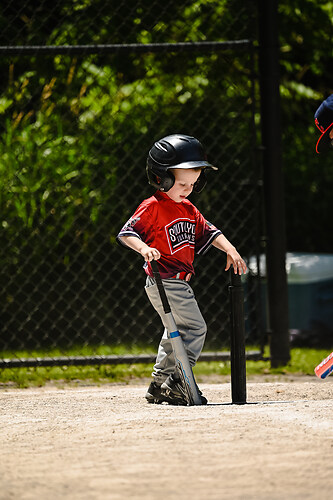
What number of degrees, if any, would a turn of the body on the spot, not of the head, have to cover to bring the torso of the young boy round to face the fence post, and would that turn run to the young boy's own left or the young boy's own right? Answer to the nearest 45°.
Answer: approximately 90° to the young boy's own left

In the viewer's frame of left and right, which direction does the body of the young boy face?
facing the viewer and to the right of the viewer
